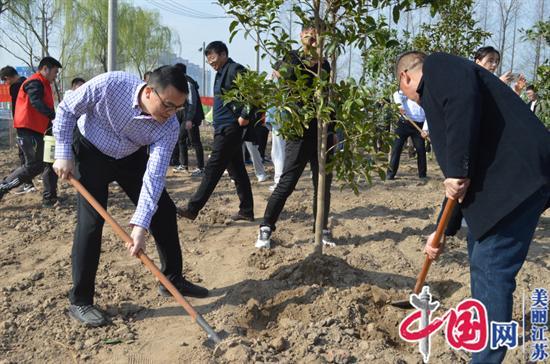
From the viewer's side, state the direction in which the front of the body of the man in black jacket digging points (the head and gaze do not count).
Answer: to the viewer's left

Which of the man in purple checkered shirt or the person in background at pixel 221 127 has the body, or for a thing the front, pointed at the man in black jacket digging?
the man in purple checkered shirt

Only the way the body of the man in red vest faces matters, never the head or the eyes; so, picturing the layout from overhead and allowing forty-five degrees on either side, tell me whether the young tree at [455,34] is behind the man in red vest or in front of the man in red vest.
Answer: in front

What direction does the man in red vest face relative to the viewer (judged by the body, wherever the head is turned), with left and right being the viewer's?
facing to the right of the viewer

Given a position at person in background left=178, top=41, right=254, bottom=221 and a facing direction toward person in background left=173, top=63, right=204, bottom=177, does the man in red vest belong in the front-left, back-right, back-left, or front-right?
front-left

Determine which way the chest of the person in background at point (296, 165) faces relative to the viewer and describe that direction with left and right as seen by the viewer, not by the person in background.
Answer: facing the viewer

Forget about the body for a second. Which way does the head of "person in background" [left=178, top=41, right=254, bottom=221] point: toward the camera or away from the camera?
toward the camera

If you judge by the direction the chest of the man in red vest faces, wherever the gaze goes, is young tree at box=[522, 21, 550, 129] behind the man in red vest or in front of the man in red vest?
in front

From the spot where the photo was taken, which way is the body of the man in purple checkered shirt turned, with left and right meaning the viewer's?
facing the viewer and to the right of the viewer

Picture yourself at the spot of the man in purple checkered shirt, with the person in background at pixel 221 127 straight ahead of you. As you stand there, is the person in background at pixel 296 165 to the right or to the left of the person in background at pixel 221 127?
right

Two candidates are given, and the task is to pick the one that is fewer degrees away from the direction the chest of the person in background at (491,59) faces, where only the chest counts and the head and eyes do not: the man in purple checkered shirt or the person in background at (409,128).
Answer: the man in purple checkered shirt
